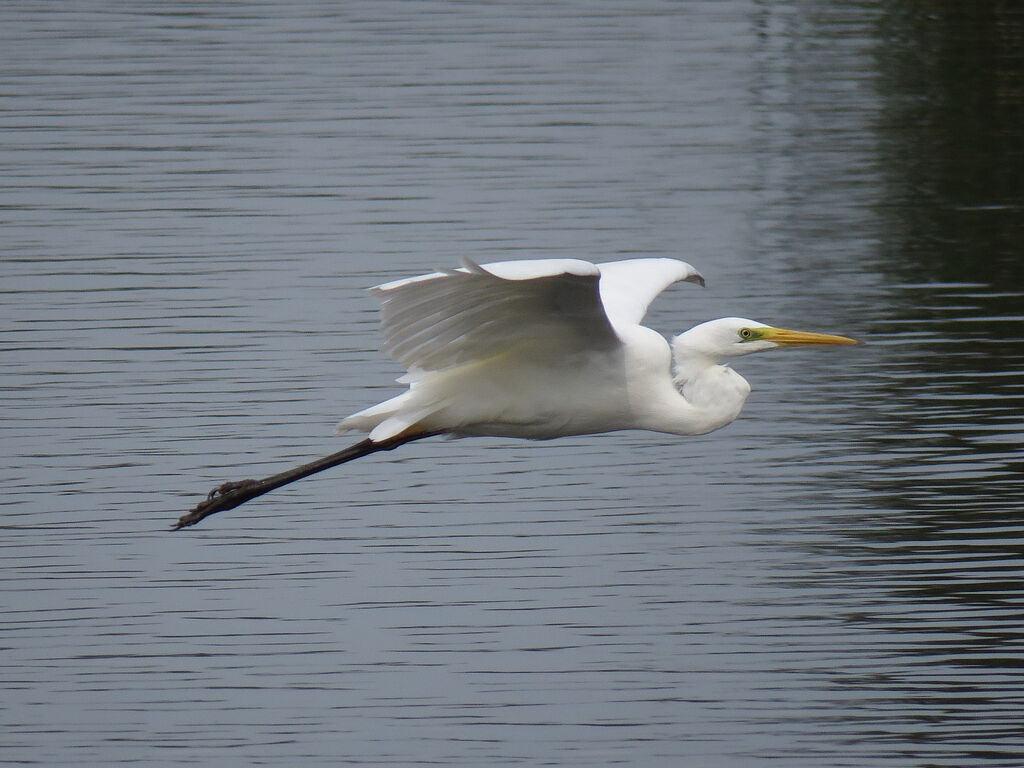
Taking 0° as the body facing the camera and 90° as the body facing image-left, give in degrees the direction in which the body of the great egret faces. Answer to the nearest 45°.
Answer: approximately 270°
